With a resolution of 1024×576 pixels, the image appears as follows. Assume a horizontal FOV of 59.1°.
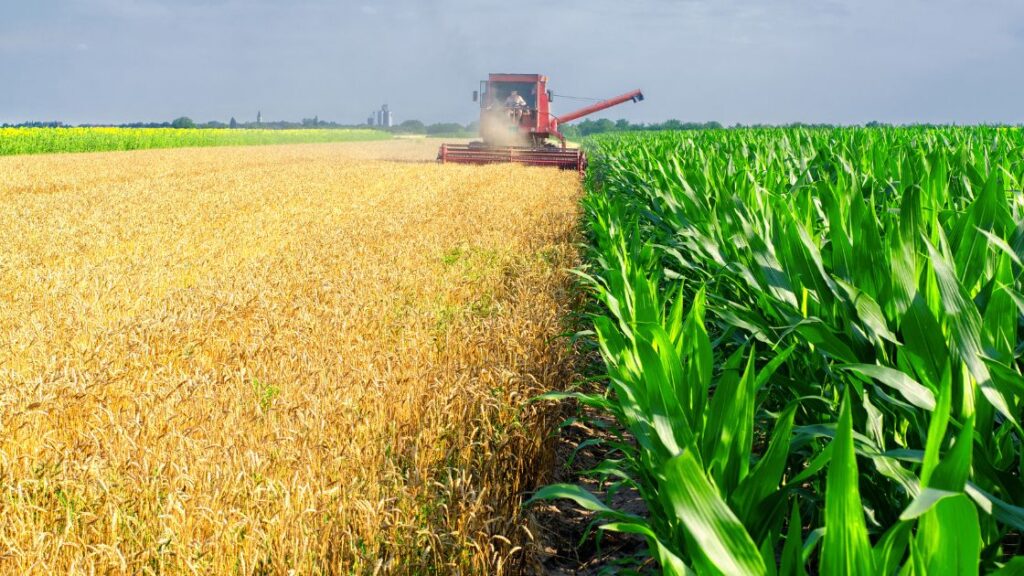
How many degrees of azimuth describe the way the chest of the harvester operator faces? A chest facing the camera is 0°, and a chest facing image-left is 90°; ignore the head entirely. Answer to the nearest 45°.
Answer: approximately 0°
